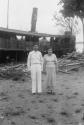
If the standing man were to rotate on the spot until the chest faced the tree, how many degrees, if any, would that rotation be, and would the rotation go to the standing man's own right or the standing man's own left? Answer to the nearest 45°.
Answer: approximately 180°

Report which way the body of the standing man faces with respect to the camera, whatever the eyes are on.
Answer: toward the camera
